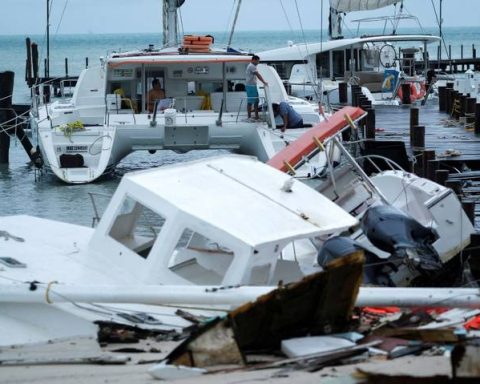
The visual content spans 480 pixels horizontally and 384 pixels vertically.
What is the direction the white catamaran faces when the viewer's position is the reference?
facing away from the viewer

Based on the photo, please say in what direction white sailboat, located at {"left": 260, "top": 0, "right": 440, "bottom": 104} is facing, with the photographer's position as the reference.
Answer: facing away from the viewer and to the left of the viewer

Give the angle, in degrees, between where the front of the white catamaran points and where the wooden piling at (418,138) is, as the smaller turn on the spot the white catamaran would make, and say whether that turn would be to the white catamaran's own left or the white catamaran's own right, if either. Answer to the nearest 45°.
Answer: approximately 135° to the white catamaran's own right

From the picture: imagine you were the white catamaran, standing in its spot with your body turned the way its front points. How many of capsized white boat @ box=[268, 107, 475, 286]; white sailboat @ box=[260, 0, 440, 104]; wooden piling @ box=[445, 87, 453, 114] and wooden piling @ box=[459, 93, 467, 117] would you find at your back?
1

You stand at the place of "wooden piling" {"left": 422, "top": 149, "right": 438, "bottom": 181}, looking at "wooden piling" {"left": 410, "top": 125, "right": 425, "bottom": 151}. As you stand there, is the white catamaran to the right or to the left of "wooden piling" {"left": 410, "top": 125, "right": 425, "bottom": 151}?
left

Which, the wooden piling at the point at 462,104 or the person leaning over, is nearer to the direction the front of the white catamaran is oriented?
the wooden piling

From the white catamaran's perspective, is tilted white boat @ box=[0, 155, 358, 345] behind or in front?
behind

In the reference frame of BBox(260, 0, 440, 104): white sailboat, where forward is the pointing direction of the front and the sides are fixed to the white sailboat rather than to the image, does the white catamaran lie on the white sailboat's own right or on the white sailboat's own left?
on the white sailboat's own left

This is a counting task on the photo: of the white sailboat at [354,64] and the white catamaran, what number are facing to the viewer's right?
0

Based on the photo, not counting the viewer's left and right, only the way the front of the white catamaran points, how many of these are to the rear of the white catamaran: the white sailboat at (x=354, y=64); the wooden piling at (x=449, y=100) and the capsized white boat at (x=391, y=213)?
1

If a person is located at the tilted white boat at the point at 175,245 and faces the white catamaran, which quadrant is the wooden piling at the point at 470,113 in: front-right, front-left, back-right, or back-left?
front-right

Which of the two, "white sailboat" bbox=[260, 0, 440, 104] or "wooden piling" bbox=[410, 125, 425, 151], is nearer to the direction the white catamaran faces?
the white sailboat

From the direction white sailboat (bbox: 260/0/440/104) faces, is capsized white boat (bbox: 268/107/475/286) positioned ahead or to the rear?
to the rear

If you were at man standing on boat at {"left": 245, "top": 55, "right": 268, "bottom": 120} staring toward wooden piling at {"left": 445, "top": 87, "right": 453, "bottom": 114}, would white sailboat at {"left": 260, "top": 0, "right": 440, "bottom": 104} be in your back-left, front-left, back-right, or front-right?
front-left
